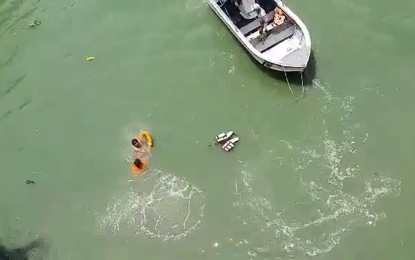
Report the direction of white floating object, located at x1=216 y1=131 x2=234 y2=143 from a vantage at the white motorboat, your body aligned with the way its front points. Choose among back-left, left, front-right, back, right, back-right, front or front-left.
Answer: right

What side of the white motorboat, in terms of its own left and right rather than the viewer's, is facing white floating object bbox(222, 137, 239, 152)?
right

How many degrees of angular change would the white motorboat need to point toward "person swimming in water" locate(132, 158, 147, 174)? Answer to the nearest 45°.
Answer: approximately 90° to its right

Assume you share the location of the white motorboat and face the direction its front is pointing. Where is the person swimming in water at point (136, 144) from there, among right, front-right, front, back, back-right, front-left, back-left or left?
right

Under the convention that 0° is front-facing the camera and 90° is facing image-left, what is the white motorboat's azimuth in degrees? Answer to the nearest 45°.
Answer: approximately 315°
